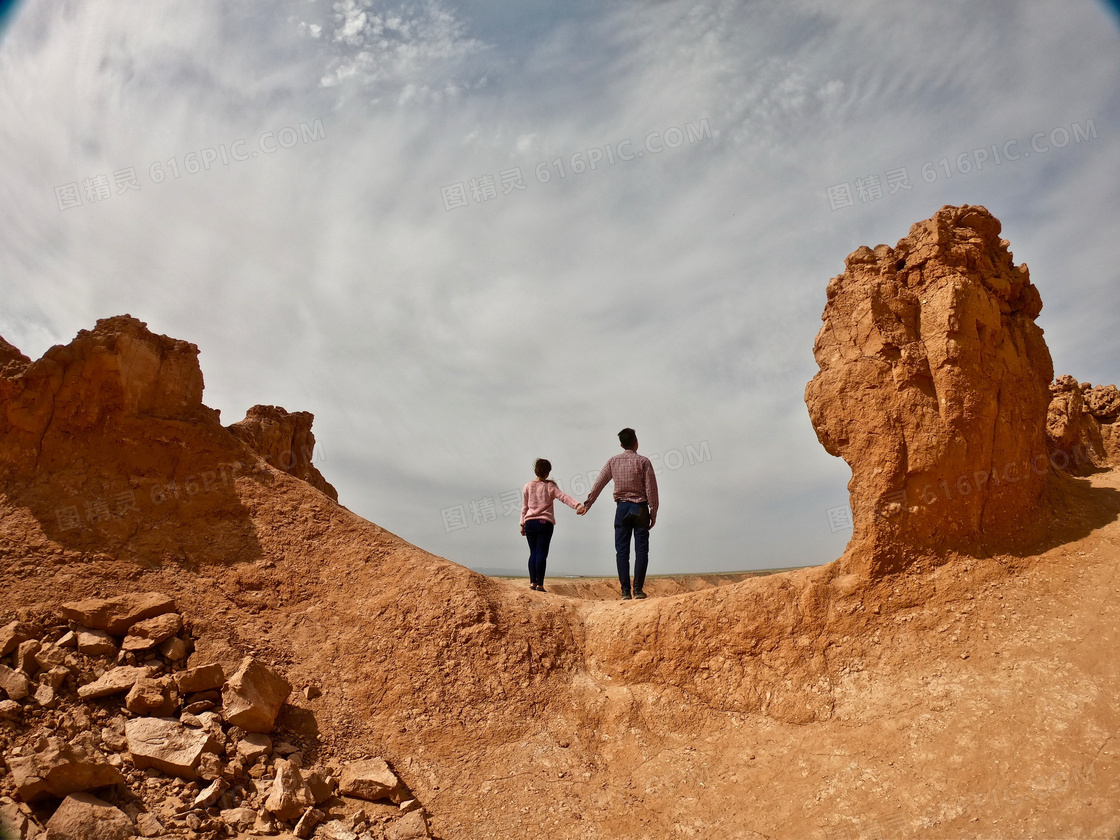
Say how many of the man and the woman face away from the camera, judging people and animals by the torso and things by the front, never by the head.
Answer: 2

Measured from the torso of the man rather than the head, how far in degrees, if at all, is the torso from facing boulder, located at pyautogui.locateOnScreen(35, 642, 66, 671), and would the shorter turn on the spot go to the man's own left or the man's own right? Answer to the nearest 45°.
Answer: approximately 135° to the man's own left

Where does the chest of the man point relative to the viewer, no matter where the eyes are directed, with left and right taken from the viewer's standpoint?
facing away from the viewer

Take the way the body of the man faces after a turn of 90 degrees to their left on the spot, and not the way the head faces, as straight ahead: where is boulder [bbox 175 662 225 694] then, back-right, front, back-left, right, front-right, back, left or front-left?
front-left

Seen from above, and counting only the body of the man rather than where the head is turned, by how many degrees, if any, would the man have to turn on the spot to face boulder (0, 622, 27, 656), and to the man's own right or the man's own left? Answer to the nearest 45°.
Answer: approximately 135° to the man's own left

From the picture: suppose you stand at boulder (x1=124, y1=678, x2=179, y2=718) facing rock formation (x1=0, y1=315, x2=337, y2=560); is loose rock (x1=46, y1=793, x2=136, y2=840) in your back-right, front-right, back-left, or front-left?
back-left

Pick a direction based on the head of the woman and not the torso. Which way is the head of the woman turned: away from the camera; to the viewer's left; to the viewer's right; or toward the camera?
away from the camera

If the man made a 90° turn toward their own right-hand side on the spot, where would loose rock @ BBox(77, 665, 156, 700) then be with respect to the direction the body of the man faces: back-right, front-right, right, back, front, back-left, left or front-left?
back-right

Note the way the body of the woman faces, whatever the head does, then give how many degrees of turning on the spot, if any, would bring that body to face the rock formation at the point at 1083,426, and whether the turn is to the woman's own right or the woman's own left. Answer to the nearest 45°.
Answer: approximately 90° to the woman's own right

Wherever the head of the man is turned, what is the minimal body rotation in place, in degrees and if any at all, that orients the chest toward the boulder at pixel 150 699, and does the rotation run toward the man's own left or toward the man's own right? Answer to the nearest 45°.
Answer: approximately 135° to the man's own left

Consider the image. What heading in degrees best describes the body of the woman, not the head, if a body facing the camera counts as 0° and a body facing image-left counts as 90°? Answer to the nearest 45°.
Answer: approximately 180°

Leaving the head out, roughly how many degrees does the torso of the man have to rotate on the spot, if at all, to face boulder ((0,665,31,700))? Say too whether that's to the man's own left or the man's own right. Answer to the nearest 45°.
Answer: approximately 135° to the man's own left
